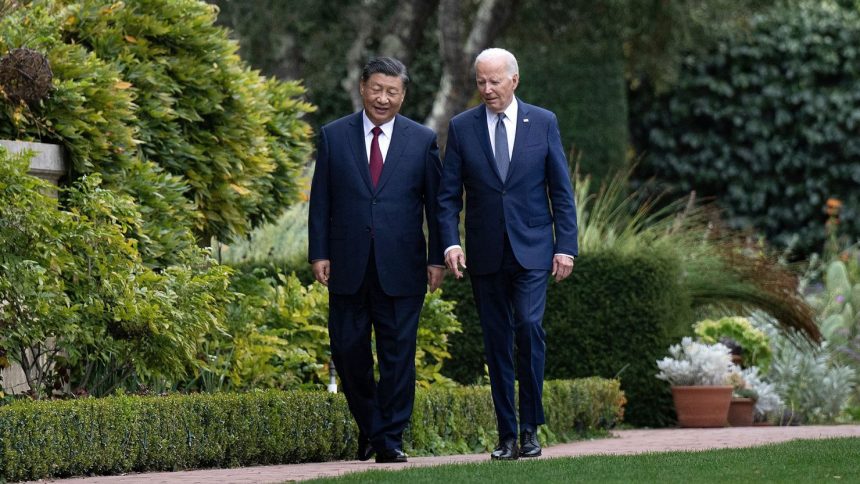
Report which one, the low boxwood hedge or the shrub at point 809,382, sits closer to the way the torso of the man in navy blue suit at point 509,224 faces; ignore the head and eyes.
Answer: the low boxwood hedge

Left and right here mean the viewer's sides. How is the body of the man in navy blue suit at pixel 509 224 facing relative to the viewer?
facing the viewer

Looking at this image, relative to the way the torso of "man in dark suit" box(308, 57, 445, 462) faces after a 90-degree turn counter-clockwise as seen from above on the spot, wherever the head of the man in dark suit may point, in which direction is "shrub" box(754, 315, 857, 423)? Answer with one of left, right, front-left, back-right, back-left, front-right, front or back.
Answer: front-left

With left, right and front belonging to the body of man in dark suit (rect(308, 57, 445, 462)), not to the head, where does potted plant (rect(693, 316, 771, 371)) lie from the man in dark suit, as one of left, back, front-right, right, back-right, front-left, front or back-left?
back-left

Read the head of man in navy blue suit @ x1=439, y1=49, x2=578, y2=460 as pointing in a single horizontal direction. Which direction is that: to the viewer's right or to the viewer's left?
to the viewer's left

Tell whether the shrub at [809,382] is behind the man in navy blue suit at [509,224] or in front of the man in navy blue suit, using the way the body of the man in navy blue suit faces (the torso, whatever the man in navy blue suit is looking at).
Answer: behind

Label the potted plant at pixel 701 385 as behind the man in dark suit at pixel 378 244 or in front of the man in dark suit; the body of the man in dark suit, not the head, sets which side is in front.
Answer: behind

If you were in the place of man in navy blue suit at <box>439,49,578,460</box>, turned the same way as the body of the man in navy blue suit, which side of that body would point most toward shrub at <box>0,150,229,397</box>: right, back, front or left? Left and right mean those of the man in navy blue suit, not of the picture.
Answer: right

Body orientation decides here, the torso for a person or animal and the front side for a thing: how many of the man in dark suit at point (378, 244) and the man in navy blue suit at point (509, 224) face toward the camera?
2

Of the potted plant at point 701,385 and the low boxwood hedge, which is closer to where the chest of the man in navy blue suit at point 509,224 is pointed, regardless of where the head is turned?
the low boxwood hedge

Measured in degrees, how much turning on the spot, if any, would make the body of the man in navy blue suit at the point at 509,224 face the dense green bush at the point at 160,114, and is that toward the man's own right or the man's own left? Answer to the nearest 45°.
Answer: approximately 135° to the man's own right

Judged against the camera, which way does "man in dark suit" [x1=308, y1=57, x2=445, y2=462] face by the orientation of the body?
toward the camera

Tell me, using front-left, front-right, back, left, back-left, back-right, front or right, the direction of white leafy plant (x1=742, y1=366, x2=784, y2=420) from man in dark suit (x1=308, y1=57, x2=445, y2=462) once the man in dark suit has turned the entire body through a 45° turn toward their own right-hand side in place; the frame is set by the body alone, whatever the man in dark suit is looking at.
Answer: back

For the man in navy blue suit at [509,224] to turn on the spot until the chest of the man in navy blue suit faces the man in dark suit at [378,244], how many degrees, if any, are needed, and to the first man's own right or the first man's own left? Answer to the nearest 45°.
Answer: approximately 90° to the first man's own right
